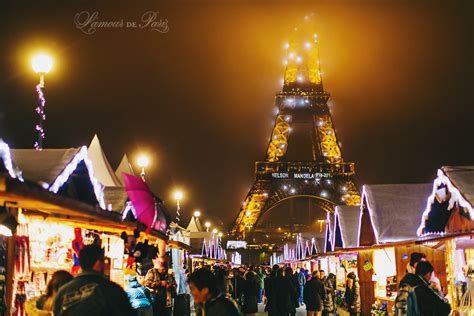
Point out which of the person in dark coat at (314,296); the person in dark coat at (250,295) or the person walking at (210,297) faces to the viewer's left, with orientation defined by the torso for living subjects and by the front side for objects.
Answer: the person walking

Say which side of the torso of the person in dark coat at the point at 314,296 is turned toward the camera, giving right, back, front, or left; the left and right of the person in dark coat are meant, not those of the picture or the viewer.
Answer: back

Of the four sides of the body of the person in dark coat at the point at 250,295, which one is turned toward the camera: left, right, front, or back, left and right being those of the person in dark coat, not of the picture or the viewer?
back

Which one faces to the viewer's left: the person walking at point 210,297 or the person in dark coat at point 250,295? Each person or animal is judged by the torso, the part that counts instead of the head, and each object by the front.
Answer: the person walking
